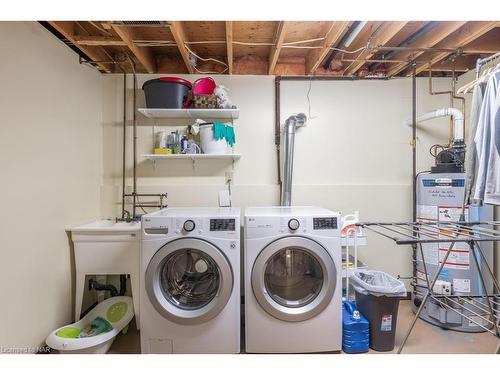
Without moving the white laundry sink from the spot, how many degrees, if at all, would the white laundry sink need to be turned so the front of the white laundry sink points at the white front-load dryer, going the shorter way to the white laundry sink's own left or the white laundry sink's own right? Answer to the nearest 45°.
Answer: approximately 45° to the white laundry sink's own left

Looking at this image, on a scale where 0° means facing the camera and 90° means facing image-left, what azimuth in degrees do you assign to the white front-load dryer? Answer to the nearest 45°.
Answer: approximately 0°

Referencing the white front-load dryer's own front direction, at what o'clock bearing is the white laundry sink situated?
The white laundry sink is roughly at 3 o'clock from the white front-load dryer.

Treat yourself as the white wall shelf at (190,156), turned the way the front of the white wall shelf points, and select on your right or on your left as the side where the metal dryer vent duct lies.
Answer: on your left

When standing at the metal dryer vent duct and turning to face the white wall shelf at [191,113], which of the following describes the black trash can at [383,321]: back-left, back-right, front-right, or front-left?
back-left

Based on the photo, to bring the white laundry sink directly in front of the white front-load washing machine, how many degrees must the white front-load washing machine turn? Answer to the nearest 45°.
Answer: approximately 135° to its right

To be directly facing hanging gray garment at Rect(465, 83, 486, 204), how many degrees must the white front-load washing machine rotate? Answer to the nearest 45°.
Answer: approximately 90° to its left
